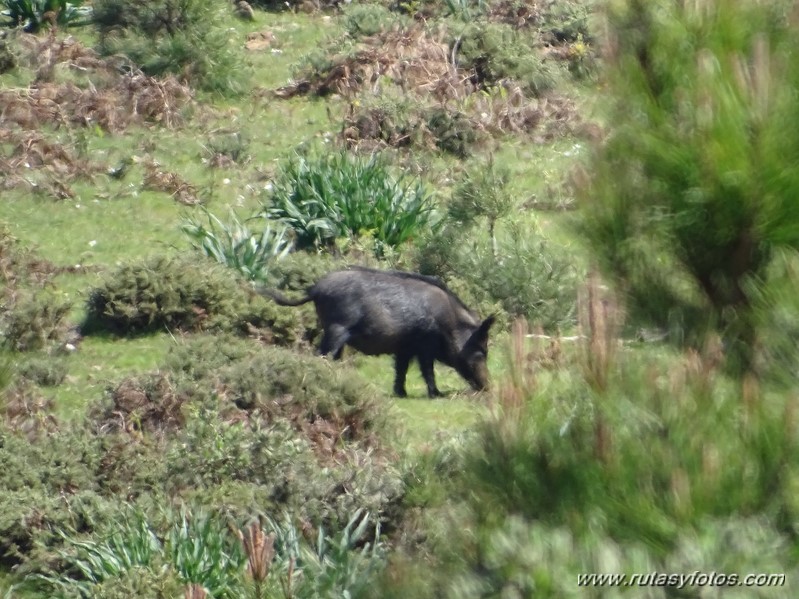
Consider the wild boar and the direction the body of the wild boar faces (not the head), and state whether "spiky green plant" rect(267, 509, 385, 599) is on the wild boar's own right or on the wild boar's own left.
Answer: on the wild boar's own right

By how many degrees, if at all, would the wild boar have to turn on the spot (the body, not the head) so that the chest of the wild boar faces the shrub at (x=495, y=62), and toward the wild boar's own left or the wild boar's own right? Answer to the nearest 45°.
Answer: approximately 90° to the wild boar's own left

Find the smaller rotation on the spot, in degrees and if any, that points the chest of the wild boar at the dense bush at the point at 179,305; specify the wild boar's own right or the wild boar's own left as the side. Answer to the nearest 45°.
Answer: approximately 180°

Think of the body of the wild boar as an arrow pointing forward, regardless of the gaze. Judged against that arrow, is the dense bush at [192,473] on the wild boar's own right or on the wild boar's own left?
on the wild boar's own right

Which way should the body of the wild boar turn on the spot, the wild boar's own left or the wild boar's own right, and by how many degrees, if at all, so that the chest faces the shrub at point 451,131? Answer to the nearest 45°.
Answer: approximately 90° to the wild boar's own left

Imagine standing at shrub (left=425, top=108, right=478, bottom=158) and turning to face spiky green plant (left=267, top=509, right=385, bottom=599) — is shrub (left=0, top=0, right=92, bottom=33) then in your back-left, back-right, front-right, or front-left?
back-right

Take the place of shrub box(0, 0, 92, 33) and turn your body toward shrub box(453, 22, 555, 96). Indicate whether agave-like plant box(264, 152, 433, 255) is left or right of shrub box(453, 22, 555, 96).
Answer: right

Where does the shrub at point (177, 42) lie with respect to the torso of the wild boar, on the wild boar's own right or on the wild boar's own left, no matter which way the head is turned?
on the wild boar's own left

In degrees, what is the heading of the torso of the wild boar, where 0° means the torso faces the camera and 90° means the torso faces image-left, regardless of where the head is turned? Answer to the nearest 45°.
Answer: approximately 270°

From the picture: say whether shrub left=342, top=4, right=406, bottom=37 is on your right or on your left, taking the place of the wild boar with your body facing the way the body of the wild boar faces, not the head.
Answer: on your left

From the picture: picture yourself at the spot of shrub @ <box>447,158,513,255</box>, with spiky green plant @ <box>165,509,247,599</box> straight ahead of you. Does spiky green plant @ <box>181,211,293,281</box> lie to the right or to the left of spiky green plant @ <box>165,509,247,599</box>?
right

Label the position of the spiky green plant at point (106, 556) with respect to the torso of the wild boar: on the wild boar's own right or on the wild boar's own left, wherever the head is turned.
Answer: on the wild boar's own right

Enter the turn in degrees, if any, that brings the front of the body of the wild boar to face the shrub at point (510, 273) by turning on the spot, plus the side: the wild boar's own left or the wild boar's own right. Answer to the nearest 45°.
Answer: approximately 45° to the wild boar's own left

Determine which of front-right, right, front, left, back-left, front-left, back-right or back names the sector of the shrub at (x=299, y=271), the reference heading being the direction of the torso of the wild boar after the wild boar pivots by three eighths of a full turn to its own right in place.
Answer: right
